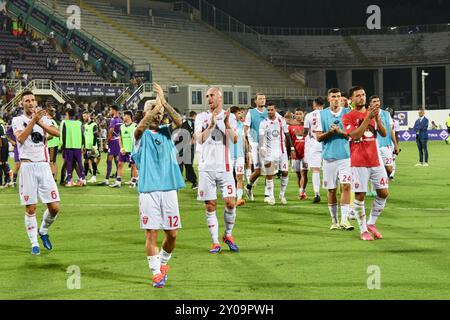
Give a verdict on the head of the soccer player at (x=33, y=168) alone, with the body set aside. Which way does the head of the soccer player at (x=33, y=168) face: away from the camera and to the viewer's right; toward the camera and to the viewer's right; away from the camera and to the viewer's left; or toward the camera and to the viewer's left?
toward the camera and to the viewer's right

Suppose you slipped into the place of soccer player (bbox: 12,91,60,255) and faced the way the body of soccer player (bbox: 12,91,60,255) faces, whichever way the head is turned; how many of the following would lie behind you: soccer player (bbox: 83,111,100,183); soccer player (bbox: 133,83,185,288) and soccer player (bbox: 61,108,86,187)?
2

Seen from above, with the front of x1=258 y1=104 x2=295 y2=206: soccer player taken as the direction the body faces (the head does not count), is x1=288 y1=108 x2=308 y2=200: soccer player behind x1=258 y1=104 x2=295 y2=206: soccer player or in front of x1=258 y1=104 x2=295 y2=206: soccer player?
behind

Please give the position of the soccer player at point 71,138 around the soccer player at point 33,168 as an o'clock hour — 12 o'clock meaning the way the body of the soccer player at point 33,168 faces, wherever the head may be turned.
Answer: the soccer player at point 71,138 is roughly at 6 o'clock from the soccer player at point 33,168.

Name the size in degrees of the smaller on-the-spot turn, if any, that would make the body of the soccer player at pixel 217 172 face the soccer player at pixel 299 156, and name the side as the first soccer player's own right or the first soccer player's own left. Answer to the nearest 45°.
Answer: approximately 180°

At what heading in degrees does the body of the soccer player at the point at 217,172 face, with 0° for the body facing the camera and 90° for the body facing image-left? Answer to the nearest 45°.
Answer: approximately 0°
